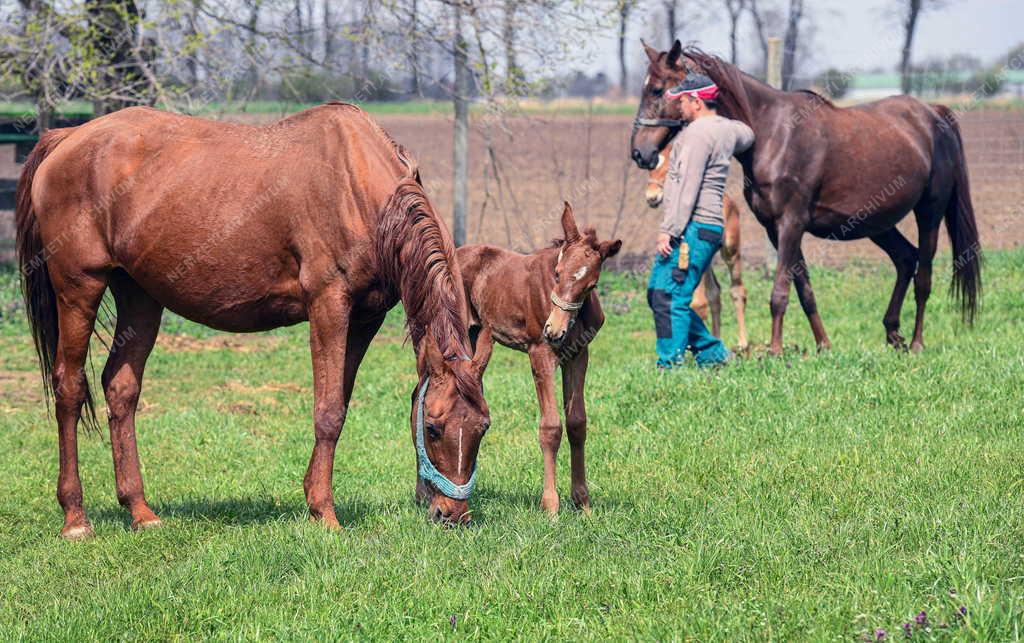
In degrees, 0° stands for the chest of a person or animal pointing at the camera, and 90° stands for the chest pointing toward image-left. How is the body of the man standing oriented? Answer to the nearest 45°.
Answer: approximately 90°

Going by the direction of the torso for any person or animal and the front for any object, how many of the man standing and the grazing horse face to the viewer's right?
1

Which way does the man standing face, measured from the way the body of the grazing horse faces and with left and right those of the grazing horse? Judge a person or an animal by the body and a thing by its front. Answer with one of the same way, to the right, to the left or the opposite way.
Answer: the opposite way

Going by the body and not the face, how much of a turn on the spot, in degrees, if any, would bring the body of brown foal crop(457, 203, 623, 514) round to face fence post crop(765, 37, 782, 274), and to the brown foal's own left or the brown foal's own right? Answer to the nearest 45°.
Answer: approximately 135° to the brown foal's own left

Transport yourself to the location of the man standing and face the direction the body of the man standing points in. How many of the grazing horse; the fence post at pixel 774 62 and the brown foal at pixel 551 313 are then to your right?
1

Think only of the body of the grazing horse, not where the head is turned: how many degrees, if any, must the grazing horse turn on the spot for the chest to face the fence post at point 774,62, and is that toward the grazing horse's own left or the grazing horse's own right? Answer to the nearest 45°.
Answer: approximately 45° to the grazing horse's own left

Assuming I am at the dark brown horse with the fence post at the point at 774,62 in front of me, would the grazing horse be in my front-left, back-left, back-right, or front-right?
back-left

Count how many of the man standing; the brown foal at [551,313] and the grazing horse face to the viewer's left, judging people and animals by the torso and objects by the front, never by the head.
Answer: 1

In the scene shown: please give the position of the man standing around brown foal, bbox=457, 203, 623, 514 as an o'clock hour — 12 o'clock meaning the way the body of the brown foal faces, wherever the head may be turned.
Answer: The man standing is roughly at 8 o'clock from the brown foal.

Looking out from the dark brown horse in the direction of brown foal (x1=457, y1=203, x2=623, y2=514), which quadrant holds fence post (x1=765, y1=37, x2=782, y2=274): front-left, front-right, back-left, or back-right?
back-right

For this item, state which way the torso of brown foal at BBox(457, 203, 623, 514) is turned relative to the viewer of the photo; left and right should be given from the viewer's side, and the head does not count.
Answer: facing the viewer and to the right of the viewer

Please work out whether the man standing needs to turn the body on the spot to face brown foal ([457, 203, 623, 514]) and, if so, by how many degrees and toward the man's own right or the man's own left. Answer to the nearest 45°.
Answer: approximately 90° to the man's own left

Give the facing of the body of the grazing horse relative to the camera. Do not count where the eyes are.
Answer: to the viewer's right

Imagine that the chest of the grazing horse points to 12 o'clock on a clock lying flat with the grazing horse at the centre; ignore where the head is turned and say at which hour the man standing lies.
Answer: The man standing is roughly at 11 o'clock from the grazing horse.

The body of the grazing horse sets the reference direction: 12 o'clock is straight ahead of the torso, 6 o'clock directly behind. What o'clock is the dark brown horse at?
The dark brown horse is roughly at 11 o'clock from the grazing horse.

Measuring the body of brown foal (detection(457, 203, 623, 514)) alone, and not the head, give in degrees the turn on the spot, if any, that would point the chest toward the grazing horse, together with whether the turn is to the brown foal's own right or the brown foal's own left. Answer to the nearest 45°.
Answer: approximately 135° to the brown foal's own right
